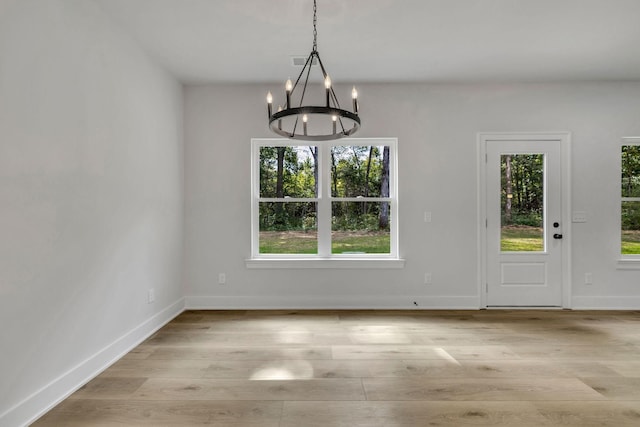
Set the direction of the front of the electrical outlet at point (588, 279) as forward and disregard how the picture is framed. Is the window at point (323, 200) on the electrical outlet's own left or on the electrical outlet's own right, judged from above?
on the electrical outlet's own right

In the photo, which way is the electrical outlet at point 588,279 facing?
toward the camera

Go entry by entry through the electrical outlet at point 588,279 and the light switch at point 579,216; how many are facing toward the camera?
2

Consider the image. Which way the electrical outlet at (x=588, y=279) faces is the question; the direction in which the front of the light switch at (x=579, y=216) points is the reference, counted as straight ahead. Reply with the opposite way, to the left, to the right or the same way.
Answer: the same way

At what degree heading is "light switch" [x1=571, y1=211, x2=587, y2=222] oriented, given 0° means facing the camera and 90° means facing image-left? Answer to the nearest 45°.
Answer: approximately 0°

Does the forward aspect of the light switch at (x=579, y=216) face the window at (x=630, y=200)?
no

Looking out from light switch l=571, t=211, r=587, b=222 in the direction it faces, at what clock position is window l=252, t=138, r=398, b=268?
The window is roughly at 2 o'clock from the light switch.
